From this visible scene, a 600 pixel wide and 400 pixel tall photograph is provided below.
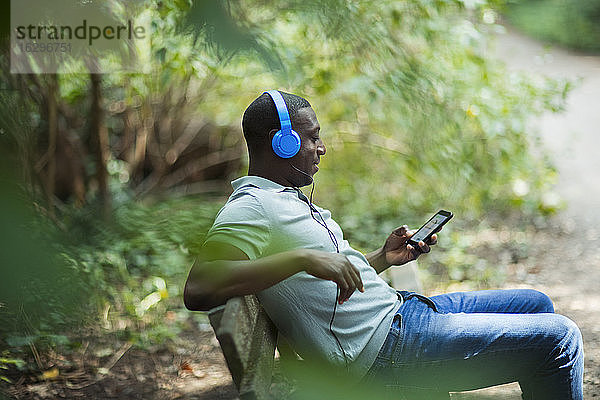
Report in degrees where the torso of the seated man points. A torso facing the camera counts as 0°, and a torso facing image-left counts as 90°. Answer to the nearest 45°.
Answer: approximately 270°

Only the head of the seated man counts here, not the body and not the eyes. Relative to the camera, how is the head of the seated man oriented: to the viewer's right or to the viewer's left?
to the viewer's right

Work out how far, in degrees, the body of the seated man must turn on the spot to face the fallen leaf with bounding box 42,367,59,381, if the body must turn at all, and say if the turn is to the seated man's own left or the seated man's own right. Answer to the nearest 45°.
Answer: approximately 135° to the seated man's own left

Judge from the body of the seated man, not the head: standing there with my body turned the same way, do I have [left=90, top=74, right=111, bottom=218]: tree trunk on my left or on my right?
on my left
